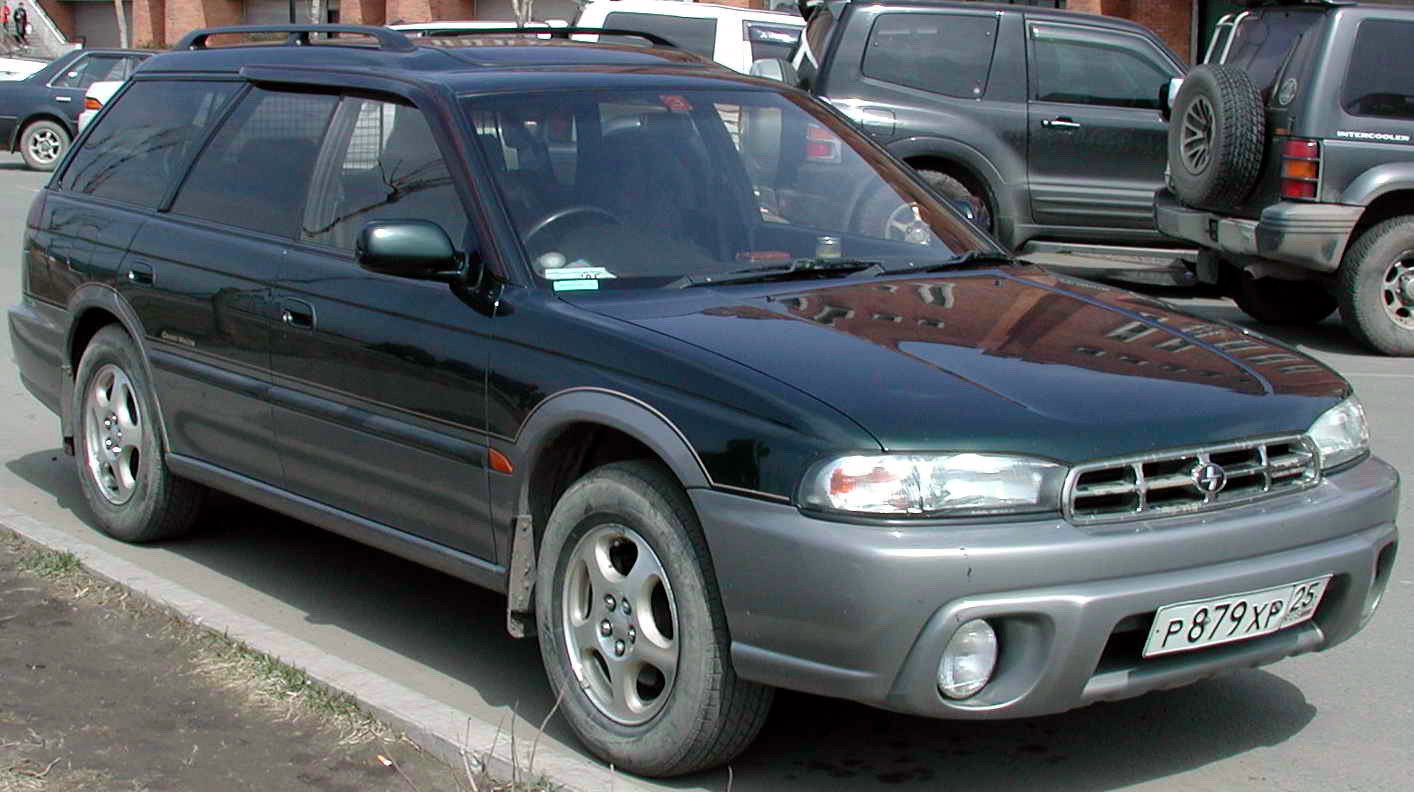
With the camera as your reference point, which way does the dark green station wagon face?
facing the viewer and to the right of the viewer

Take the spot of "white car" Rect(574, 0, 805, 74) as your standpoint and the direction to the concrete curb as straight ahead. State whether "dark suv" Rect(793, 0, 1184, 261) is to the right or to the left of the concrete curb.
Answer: left

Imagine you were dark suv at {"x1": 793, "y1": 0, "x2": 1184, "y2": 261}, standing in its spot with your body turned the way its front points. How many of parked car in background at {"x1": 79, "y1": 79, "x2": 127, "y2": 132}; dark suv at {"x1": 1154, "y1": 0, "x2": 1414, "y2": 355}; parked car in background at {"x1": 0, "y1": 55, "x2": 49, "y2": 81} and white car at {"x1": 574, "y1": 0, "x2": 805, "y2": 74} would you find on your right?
1

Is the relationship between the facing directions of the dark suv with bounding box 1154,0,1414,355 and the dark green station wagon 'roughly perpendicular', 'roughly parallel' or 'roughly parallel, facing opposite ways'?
roughly perpendicular

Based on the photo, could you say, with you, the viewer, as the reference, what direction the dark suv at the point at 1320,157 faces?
facing away from the viewer and to the right of the viewer

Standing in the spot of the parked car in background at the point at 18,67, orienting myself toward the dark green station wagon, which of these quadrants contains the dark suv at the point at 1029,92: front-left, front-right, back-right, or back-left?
front-left

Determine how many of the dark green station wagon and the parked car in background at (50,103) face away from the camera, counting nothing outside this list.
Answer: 0

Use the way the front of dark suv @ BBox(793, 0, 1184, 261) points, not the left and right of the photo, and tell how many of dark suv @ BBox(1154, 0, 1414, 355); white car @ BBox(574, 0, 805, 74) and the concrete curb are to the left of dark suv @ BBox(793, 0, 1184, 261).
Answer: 1
